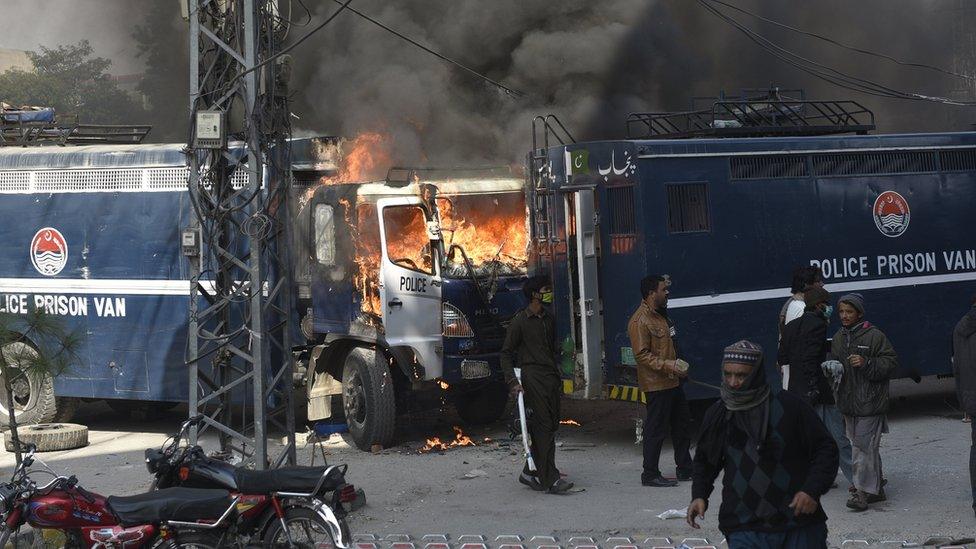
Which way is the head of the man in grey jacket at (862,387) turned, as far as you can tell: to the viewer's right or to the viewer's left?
to the viewer's left

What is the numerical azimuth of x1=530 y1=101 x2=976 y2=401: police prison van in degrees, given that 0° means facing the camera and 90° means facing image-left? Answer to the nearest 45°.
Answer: approximately 225°

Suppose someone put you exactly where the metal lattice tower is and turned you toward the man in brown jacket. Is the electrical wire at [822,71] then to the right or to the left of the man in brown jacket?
left

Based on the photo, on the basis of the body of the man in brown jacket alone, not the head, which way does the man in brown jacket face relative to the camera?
to the viewer's right

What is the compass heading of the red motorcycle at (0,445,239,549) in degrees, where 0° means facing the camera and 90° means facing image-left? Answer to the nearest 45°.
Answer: approximately 90°
